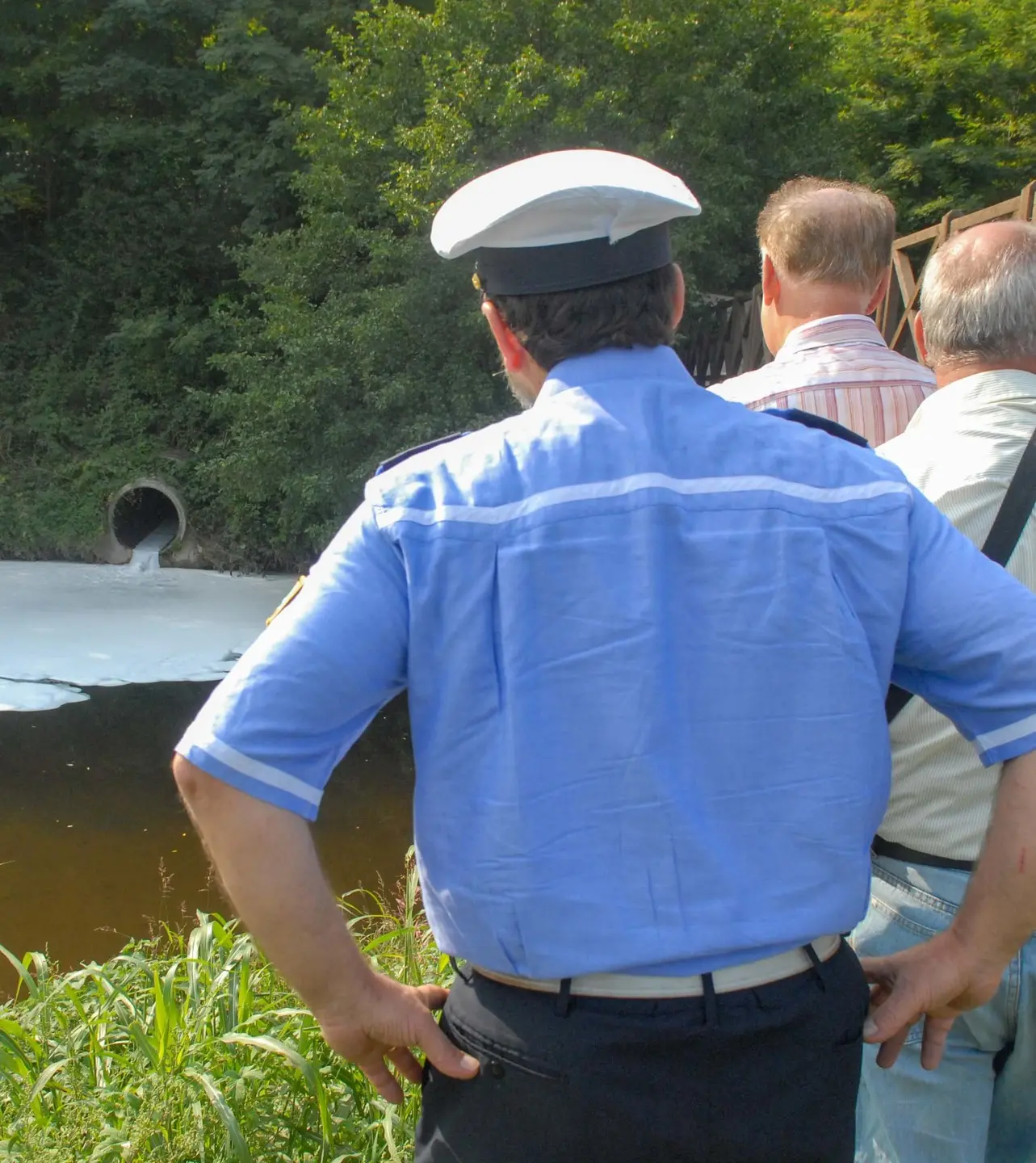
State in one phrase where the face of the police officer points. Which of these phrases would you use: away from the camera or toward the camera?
away from the camera

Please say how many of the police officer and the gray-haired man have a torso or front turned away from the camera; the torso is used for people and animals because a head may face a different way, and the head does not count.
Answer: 2

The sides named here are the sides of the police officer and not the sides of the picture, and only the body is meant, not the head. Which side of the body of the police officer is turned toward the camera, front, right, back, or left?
back

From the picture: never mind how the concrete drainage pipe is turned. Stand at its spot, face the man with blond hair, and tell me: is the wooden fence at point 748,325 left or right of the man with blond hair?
left

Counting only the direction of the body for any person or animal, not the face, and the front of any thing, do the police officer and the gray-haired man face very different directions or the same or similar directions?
same or similar directions

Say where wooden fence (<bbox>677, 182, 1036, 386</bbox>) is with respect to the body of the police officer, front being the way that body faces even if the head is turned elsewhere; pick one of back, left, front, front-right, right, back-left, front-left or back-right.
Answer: front

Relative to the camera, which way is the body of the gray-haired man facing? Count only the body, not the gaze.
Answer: away from the camera
